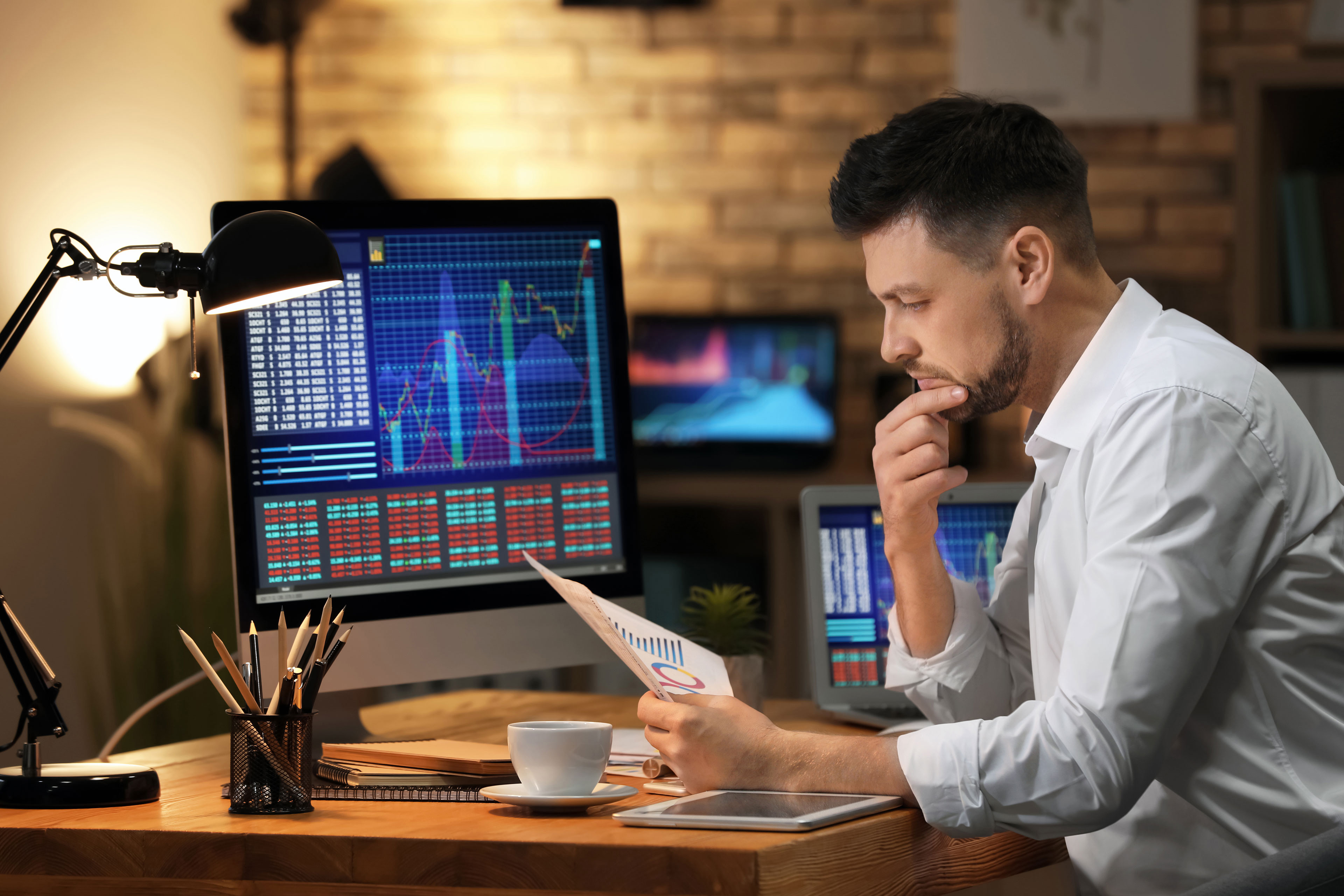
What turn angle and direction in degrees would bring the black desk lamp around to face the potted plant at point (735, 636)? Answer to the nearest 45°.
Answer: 0° — it already faces it

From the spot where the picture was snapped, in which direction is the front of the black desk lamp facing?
facing to the right of the viewer

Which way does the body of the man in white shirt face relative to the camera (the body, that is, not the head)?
to the viewer's left

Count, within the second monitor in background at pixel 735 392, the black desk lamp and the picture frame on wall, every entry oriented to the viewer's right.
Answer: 1

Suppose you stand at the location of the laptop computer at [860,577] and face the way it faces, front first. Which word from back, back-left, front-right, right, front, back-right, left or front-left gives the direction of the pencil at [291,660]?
front-right

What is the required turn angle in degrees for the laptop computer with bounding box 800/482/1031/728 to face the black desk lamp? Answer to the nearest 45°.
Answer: approximately 45° to its right

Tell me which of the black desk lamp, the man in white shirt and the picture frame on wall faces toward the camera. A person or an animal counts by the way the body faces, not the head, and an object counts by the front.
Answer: the picture frame on wall

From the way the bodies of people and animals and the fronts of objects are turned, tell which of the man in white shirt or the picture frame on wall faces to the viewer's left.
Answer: the man in white shirt

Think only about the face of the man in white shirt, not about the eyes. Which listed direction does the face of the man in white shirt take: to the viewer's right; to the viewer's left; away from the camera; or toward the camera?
to the viewer's left

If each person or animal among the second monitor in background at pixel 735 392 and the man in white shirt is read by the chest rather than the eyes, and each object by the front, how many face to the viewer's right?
0

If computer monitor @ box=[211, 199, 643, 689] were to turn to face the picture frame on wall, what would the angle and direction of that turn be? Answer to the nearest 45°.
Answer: approximately 90° to its left

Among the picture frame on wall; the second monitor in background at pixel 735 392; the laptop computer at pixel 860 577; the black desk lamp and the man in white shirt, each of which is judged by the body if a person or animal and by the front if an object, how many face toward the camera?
3

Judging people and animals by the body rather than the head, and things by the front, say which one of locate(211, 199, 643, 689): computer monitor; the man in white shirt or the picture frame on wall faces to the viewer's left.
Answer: the man in white shirt

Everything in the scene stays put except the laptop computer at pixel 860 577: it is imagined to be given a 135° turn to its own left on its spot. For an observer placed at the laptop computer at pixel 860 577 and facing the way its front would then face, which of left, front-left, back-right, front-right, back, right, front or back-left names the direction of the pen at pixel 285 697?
back

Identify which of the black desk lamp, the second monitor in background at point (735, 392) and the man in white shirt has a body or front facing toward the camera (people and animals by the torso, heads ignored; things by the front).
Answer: the second monitor in background
